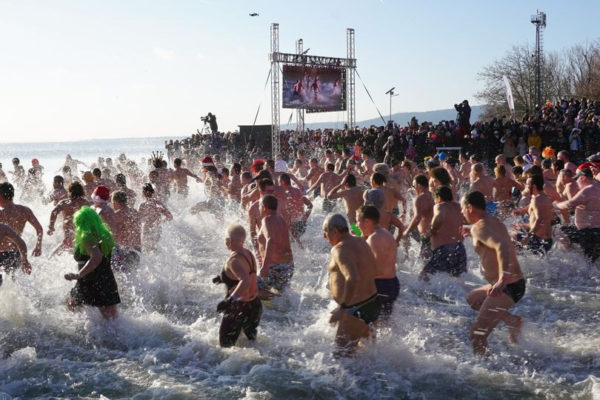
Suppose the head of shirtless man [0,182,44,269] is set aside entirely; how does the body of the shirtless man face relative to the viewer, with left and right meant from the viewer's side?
facing away from the viewer and to the left of the viewer

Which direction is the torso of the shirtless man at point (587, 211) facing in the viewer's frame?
to the viewer's left

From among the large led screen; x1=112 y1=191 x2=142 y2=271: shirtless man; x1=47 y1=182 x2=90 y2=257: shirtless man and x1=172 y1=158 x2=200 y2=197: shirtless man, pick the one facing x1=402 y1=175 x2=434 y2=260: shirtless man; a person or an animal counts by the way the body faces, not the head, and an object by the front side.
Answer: the large led screen

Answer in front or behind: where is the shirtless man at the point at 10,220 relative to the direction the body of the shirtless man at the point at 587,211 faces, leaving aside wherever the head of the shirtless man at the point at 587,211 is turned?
in front

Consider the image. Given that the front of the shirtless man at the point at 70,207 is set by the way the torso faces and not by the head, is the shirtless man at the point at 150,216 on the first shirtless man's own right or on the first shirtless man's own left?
on the first shirtless man's own right

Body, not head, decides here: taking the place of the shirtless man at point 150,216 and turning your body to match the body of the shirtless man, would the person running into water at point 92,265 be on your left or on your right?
on your left

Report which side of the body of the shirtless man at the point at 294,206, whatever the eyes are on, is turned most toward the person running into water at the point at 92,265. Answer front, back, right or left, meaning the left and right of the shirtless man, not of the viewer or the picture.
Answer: left

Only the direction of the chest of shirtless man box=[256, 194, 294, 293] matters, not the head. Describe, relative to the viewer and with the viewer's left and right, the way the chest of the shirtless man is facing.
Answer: facing away from the viewer and to the left of the viewer

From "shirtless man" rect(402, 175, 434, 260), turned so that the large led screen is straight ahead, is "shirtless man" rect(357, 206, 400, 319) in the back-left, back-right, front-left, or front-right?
back-left

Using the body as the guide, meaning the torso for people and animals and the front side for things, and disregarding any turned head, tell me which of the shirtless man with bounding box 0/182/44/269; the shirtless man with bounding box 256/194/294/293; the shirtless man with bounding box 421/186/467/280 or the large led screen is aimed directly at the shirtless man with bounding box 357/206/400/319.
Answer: the large led screen

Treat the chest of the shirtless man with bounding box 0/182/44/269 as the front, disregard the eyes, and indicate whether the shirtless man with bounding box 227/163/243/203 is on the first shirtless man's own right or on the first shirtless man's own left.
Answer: on the first shirtless man's own right

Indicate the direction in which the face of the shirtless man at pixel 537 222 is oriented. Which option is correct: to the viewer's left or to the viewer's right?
to the viewer's left
